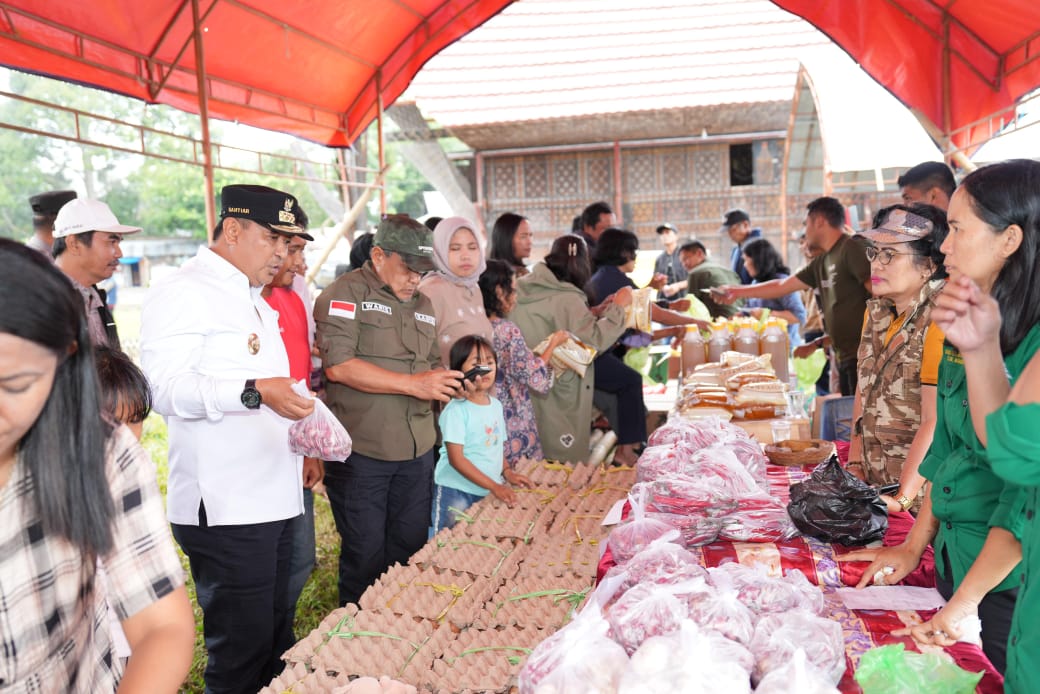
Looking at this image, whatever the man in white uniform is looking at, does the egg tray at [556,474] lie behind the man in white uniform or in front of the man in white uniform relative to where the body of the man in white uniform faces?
in front

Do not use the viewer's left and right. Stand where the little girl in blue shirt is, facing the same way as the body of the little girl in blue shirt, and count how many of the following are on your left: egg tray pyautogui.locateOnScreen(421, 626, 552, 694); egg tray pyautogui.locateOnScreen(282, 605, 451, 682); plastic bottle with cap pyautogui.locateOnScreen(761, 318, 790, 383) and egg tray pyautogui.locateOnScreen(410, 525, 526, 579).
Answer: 1

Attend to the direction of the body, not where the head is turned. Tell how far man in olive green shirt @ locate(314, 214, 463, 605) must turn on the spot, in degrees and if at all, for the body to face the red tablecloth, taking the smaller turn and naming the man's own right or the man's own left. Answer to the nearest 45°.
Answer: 0° — they already face it

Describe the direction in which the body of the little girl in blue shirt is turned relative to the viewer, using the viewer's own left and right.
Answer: facing the viewer and to the right of the viewer

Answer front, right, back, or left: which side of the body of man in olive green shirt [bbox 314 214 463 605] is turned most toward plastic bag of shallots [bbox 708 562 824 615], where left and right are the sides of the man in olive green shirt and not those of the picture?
front

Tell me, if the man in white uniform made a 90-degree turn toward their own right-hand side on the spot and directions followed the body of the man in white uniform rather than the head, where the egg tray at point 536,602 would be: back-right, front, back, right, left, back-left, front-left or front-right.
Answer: front-left

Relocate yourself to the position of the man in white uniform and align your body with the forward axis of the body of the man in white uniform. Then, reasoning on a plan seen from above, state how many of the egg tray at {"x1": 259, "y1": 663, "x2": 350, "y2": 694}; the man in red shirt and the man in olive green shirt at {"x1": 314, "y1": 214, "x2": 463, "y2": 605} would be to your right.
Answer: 1

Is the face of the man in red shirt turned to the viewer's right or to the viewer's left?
to the viewer's right

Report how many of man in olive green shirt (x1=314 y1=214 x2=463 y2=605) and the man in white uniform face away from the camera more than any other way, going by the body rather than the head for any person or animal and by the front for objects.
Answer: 0

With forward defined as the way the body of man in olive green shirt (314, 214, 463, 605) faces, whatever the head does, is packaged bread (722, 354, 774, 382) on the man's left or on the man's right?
on the man's left

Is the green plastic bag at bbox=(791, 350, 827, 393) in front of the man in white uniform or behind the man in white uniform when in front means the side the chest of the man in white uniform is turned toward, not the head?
in front

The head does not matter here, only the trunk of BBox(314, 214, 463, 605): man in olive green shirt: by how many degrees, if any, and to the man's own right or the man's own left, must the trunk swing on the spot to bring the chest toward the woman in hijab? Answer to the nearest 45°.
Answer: approximately 90° to the man's own left

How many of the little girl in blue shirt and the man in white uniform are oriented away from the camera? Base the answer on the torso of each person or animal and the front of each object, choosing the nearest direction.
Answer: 0

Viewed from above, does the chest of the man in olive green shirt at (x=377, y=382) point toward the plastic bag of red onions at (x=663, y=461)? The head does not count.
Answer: yes

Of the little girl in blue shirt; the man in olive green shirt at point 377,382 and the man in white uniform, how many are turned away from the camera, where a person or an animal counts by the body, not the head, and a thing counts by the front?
0

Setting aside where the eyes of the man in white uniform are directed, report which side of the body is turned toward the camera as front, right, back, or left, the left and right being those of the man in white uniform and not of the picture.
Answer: right

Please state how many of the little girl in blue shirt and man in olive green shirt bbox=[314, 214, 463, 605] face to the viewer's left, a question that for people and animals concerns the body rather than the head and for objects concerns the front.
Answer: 0

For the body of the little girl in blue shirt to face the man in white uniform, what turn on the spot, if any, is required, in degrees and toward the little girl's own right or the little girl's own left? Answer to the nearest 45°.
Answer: approximately 90° to the little girl's own right

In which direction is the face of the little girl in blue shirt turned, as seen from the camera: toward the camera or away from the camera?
toward the camera

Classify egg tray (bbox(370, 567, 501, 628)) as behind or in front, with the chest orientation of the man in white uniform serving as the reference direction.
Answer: in front

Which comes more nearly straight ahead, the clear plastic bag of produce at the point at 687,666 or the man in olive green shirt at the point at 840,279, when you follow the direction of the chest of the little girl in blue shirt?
the clear plastic bag of produce
